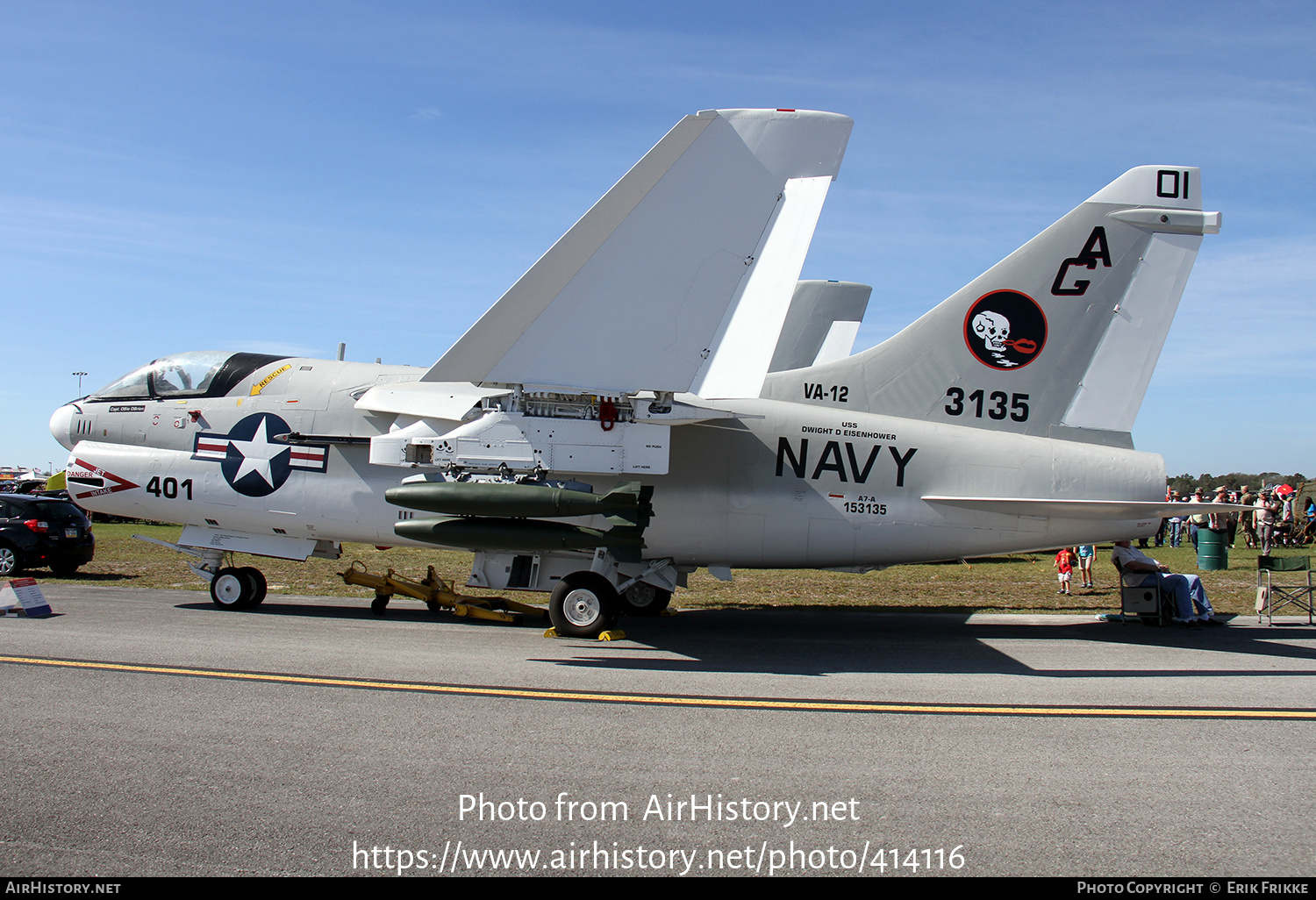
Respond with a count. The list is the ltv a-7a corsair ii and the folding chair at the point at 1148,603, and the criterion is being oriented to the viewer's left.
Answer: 1

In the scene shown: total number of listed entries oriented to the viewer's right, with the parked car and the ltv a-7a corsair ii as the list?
0

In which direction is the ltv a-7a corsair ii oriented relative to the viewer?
to the viewer's left

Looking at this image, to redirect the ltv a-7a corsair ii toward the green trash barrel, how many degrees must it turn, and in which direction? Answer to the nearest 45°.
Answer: approximately 135° to its right

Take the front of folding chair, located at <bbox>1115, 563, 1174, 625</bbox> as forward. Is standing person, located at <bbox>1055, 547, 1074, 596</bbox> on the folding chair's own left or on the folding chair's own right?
on the folding chair's own left

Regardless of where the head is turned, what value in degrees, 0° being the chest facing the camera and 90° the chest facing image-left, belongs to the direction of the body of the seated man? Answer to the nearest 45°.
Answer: approximately 270°

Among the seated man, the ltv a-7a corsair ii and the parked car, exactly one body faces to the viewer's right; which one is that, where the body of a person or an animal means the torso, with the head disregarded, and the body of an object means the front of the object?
the seated man

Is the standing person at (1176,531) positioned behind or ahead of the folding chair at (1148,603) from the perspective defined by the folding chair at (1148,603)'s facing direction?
ahead

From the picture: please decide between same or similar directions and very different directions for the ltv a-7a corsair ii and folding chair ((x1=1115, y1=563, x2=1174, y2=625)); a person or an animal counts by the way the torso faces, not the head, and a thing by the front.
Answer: very different directions

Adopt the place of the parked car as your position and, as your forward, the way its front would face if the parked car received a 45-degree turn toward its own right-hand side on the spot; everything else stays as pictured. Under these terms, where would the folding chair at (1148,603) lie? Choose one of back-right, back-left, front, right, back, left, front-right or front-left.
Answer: back-right
